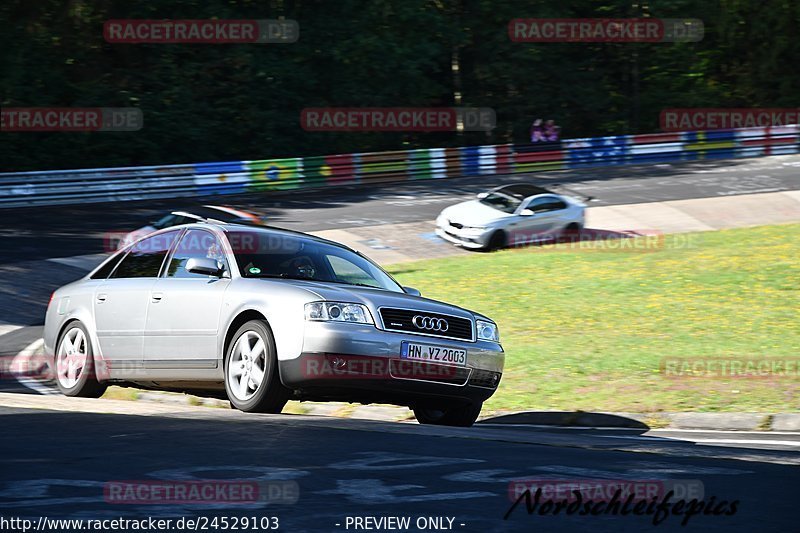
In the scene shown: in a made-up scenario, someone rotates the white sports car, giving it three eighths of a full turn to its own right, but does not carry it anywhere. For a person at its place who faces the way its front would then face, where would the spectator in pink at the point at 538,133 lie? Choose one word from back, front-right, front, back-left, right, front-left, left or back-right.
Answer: front

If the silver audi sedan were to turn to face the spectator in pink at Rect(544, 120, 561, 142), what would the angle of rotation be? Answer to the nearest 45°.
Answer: approximately 135° to its left

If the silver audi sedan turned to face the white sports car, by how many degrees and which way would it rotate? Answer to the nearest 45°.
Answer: approximately 135° to its left

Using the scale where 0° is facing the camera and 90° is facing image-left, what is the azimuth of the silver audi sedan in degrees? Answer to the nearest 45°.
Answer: approximately 315°

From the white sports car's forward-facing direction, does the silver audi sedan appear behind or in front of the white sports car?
in front

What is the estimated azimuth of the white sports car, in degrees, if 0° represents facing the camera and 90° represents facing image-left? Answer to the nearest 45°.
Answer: approximately 45°

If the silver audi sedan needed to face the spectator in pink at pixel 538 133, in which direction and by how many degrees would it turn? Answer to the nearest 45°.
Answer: approximately 135° to its left

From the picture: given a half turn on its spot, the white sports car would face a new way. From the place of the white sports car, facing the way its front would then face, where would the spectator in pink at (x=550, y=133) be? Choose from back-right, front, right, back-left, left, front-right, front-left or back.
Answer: front-left
